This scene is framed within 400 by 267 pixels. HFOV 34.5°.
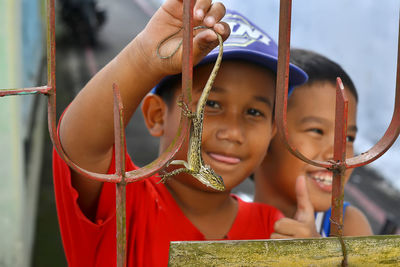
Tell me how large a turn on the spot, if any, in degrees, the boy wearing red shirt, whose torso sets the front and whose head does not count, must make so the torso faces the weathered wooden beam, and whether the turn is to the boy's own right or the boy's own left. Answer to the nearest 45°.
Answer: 0° — they already face it

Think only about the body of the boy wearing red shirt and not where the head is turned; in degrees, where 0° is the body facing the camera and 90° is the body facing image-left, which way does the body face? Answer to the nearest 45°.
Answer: approximately 315°
